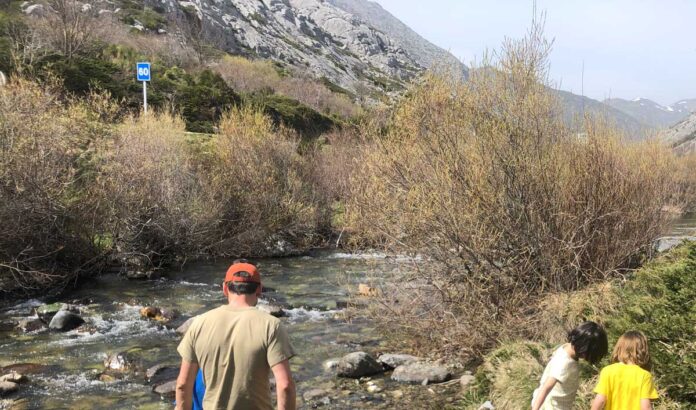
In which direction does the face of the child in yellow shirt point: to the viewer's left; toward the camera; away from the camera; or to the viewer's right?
away from the camera

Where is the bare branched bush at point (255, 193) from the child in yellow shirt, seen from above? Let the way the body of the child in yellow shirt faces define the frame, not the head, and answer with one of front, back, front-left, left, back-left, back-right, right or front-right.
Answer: front-left

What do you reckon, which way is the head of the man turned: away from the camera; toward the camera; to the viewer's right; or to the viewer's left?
away from the camera

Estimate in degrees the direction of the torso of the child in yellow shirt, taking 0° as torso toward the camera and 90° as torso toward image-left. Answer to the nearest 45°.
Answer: approximately 180°

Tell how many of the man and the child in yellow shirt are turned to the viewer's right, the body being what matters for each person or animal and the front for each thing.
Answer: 0

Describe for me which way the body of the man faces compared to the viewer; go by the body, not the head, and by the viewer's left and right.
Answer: facing away from the viewer

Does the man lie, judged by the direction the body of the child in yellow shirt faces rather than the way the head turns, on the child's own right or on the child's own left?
on the child's own left

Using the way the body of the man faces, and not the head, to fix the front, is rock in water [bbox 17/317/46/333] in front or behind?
in front

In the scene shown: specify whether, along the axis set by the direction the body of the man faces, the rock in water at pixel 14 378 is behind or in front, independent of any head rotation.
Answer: in front
